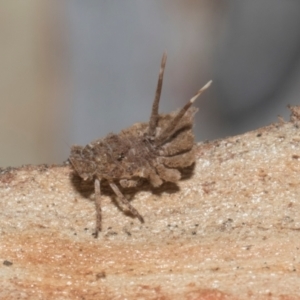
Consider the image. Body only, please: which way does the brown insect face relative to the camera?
to the viewer's left
